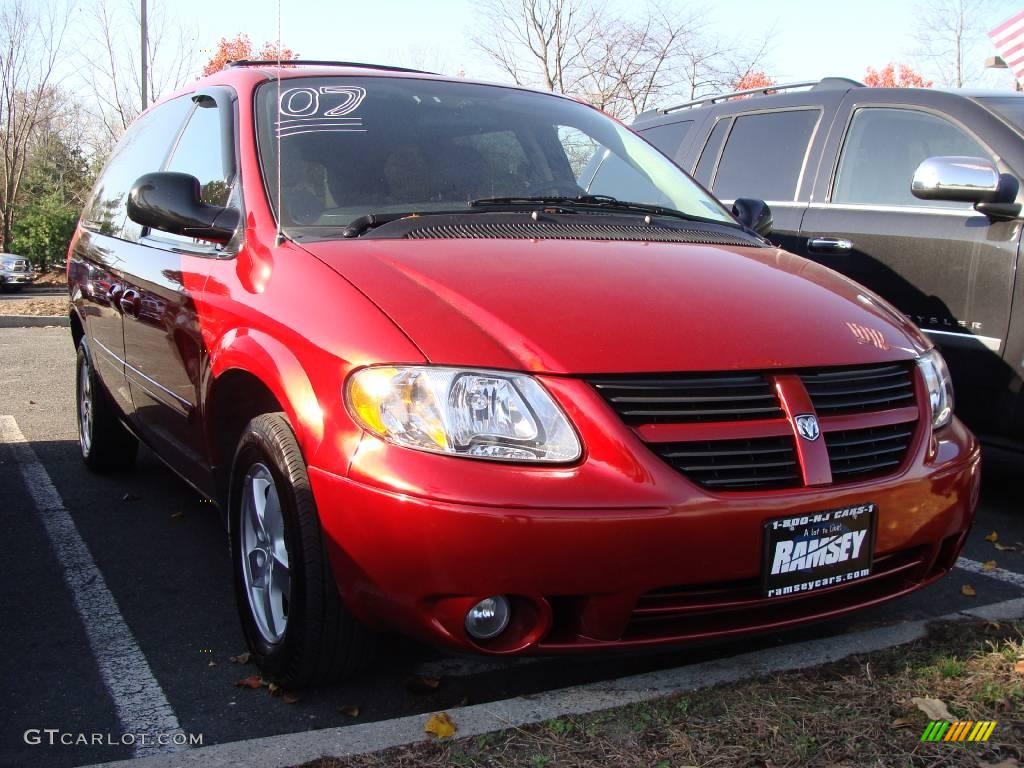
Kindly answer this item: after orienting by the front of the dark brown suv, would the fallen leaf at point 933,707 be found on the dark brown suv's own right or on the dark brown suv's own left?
on the dark brown suv's own right

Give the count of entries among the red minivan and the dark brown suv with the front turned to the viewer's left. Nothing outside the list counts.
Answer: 0

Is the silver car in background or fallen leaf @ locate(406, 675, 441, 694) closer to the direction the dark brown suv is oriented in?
the fallen leaf

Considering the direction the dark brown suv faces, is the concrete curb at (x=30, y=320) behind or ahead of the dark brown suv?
behind

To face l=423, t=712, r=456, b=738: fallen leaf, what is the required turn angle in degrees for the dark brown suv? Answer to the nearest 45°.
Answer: approximately 45° to its right

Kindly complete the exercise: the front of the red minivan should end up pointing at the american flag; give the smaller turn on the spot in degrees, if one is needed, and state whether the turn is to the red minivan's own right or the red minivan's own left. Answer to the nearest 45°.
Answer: approximately 90° to the red minivan's own left

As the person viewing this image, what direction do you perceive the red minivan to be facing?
facing the viewer and to the right of the viewer
